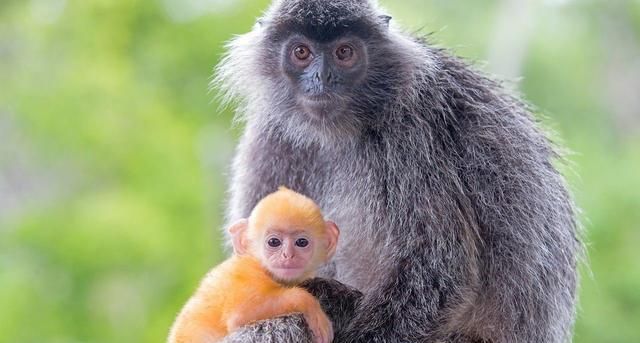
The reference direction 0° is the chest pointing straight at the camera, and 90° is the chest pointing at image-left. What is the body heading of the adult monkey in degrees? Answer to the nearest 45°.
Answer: approximately 45°

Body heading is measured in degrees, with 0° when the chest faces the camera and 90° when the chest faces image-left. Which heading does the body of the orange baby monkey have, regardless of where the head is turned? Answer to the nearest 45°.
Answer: approximately 315°
